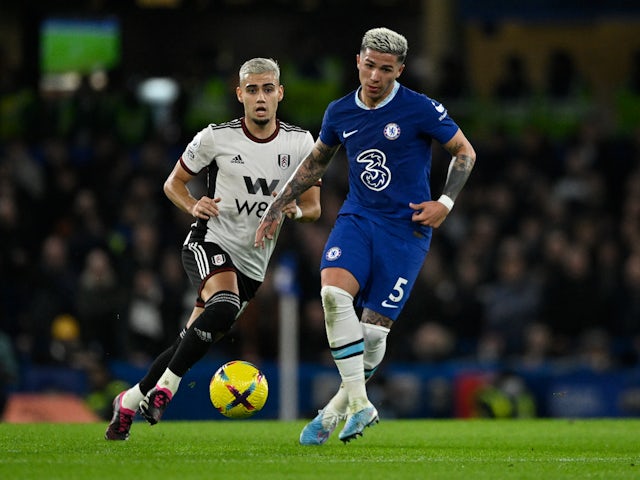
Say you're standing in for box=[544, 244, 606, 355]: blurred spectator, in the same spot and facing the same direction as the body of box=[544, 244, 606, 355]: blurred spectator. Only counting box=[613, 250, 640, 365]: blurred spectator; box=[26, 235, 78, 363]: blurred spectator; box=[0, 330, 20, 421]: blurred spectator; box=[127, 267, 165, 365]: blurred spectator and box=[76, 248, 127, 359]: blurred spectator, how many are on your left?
1

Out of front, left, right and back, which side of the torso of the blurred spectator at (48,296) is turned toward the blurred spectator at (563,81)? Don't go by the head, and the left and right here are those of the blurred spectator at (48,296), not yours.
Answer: left

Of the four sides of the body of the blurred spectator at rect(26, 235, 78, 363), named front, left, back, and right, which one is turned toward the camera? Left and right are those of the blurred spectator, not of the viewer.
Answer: front

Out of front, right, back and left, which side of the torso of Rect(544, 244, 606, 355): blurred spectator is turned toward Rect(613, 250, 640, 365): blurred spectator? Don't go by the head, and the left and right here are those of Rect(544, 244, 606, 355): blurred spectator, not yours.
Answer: left

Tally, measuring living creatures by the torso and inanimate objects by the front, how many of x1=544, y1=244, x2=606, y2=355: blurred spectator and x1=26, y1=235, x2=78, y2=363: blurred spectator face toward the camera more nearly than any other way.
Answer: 2

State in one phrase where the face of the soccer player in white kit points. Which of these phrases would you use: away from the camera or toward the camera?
toward the camera

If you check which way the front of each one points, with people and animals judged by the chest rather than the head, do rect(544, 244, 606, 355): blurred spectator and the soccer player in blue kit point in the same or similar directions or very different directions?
same or similar directions

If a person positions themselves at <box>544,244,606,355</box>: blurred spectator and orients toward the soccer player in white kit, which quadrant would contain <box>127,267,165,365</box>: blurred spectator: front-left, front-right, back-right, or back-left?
front-right

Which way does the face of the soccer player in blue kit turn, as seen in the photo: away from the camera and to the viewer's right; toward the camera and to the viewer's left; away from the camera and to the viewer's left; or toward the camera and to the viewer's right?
toward the camera and to the viewer's left

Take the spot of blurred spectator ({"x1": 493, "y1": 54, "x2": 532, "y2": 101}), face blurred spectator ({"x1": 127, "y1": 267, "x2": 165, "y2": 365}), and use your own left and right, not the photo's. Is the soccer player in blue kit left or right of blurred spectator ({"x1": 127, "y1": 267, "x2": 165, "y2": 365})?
left

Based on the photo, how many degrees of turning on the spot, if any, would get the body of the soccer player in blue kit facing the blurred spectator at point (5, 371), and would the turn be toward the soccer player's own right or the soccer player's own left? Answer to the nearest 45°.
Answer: approximately 135° to the soccer player's own right

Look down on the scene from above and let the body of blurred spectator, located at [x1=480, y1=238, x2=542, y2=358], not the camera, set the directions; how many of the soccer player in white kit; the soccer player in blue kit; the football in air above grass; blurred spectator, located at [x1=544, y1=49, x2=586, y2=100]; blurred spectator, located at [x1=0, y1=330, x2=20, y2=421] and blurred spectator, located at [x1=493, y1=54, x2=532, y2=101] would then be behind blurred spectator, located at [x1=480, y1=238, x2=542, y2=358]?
2

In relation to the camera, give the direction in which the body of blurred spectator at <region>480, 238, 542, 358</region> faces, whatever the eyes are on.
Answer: toward the camera

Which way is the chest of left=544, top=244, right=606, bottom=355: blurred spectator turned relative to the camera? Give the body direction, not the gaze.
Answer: toward the camera

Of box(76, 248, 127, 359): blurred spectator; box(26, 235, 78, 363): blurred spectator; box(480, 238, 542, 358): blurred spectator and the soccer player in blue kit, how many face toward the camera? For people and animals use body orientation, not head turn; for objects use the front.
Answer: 4

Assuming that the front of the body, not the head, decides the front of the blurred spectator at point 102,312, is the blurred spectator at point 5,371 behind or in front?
in front
